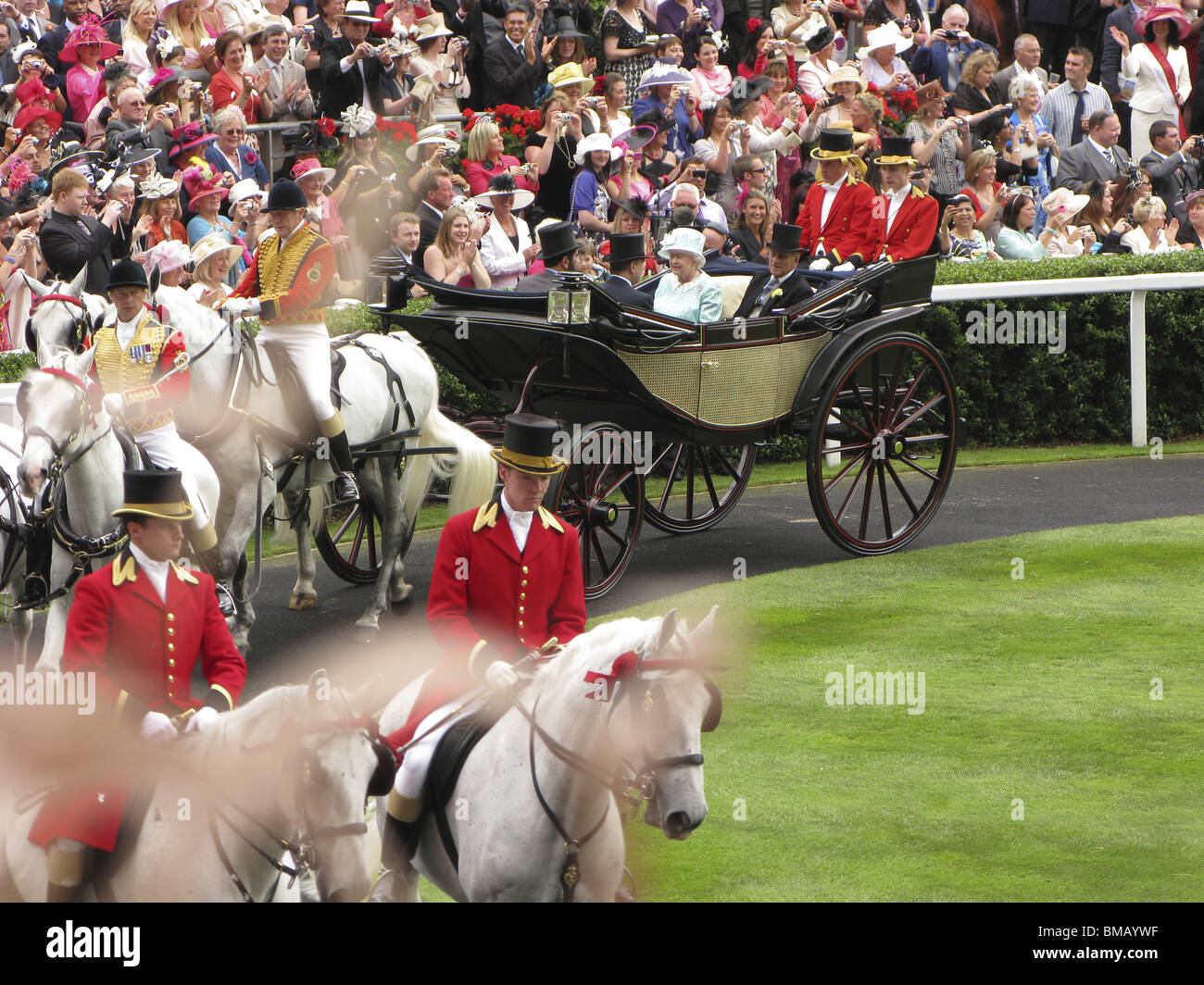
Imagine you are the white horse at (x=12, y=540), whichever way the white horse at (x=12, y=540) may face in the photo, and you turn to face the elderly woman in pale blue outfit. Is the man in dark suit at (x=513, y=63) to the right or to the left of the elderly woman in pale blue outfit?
left

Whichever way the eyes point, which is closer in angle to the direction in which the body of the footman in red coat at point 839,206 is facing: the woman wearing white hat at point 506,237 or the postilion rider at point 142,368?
the postilion rider

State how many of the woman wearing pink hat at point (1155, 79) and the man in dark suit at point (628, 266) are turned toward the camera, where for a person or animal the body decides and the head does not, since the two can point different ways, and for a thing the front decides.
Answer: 1

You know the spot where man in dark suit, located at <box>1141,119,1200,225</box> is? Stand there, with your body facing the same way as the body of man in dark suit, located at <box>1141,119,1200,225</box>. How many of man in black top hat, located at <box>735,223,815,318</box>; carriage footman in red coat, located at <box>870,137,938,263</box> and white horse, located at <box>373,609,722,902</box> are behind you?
0

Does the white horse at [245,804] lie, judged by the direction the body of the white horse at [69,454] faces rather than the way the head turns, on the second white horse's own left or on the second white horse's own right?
on the second white horse's own left

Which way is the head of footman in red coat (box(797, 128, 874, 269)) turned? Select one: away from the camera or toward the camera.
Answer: toward the camera

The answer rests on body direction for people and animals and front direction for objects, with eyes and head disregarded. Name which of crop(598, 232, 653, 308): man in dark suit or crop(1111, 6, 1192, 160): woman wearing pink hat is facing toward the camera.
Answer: the woman wearing pink hat

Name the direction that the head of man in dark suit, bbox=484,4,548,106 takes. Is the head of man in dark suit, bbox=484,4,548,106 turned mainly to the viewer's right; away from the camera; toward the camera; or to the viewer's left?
toward the camera

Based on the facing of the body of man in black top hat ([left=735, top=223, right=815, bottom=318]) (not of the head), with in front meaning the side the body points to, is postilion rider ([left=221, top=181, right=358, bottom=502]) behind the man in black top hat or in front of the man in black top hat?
in front

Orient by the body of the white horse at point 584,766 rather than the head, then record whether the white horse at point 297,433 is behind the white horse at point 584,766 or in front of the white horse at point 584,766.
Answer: behind

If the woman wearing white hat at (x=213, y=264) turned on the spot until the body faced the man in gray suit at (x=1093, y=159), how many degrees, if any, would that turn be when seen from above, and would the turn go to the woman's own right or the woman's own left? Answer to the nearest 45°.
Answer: approximately 90° to the woman's own left

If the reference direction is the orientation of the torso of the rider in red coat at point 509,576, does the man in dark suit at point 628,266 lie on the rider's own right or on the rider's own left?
on the rider's own left

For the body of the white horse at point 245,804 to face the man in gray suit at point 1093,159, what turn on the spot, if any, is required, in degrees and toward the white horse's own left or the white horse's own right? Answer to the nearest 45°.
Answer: approximately 90° to the white horse's own left

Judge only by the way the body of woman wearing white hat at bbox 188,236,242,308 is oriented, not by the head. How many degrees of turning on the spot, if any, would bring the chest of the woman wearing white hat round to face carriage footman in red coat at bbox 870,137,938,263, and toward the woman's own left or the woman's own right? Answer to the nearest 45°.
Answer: approximately 45° to the woman's own left

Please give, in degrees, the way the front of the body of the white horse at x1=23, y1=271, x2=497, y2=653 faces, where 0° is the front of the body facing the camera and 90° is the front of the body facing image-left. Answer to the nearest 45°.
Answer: approximately 45°

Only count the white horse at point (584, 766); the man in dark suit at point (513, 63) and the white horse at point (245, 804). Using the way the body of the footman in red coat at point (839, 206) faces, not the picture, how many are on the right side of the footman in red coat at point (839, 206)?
1

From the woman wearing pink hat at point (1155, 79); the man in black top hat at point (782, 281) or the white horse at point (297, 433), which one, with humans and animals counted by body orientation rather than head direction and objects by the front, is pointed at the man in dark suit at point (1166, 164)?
the woman wearing pink hat

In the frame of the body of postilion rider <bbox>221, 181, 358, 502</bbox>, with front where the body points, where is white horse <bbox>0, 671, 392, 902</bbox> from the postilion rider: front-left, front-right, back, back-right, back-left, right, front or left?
front-left

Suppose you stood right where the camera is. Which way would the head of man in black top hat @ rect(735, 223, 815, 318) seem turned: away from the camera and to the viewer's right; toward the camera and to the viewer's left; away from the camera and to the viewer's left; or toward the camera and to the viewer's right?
toward the camera and to the viewer's left

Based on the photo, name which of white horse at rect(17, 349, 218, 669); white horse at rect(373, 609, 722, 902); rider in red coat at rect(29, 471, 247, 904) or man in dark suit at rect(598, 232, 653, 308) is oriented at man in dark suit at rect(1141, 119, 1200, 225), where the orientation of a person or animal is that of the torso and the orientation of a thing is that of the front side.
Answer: man in dark suit at rect(598, 232, 653, 308)

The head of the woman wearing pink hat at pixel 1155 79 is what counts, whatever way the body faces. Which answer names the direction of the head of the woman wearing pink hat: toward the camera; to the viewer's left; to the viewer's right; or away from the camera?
toward the camera

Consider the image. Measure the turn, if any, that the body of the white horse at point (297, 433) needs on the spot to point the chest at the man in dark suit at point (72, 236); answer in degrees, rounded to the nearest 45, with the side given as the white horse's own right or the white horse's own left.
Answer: approximately 90° to the white horse's own right

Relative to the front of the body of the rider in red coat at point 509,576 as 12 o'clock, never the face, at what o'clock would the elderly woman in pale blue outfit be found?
The elderly woman in pale blue outfit is roughly at 8 o'clock from the rider in red coat.
